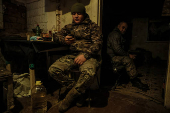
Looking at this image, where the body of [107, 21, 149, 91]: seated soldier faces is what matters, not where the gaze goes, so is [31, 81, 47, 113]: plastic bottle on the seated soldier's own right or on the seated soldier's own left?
on the seated soldier's own right

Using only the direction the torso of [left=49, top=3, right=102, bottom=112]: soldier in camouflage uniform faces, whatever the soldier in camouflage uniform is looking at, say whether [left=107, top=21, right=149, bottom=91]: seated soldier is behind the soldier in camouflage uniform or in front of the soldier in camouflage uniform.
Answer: behind

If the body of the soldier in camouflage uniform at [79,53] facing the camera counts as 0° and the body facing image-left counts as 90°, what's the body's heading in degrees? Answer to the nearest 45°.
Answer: approximately 45°
